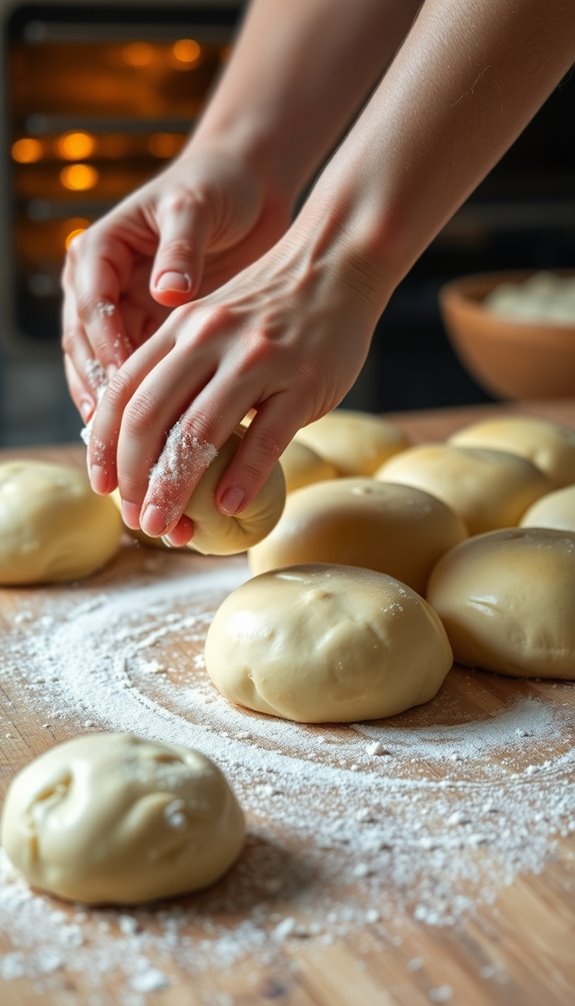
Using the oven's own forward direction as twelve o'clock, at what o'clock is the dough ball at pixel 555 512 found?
The dough ball is roughly at 11 o'clock from the oven.

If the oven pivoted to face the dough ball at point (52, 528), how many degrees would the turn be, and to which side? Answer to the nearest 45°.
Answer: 0° — it already faces it

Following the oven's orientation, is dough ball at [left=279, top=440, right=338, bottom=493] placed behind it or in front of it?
in front

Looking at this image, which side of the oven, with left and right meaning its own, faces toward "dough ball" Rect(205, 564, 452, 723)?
front

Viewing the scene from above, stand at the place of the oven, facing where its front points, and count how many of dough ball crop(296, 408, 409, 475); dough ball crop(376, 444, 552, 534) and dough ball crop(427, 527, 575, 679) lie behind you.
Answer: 0

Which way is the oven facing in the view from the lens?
facing the viewer

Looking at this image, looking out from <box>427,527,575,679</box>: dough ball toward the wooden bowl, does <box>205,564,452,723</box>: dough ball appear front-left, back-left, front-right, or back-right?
back-left

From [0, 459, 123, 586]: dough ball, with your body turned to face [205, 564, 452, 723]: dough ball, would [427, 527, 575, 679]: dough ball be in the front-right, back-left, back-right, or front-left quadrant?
front-left

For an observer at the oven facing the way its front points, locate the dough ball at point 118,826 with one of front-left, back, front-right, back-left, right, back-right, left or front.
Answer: front

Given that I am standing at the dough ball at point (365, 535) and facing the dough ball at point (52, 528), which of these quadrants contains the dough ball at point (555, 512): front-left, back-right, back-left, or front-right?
back-right

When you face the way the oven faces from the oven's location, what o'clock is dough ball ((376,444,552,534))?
The dough ball is roughly at 11 o'clock from the oven.

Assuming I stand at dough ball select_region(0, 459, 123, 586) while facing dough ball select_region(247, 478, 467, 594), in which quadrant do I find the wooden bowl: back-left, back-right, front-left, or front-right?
front-left

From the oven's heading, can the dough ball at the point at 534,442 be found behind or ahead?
ahead

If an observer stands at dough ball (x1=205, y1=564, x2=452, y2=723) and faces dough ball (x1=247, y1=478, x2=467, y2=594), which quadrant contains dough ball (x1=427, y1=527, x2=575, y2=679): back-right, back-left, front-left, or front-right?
front-right

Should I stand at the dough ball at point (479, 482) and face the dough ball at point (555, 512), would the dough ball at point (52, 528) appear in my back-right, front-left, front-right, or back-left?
back-right

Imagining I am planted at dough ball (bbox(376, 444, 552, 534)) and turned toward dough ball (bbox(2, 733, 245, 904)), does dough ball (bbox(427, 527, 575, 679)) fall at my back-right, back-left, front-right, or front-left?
front-left

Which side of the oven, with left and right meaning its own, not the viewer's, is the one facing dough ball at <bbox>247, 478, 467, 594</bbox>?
front
